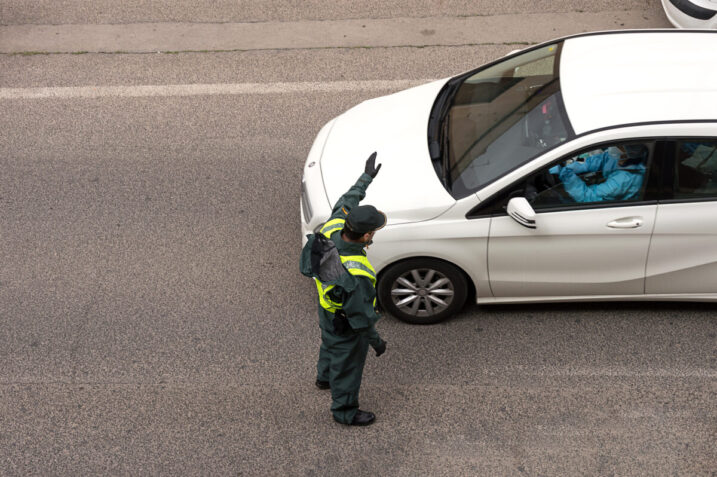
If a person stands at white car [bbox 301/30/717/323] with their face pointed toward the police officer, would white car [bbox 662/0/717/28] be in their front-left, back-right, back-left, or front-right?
back-right

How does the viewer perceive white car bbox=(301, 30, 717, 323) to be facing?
facing to the left of the viewer

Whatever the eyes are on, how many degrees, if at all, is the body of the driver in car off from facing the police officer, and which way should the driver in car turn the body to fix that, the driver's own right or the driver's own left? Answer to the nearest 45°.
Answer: approximately 45° to the driver's own left

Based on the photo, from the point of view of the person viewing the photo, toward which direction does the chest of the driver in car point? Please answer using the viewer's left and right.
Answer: facing to the left of the viewer

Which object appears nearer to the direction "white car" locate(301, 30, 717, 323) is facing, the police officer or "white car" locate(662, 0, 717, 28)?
the police officer

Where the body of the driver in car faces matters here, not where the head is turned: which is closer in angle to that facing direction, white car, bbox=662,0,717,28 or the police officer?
the police officer

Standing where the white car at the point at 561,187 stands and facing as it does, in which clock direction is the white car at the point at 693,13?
the white car at the point at 693,13 is roughly at 4 o'clock from the white car at the point at 561,187.

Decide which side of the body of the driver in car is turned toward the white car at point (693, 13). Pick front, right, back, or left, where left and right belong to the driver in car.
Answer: right

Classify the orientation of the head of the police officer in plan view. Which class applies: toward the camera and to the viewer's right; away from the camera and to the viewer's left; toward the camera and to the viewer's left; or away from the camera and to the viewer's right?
away from the camera and to the viewer's right

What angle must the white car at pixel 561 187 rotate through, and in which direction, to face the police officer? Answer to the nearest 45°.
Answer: approximately 45° to its left
